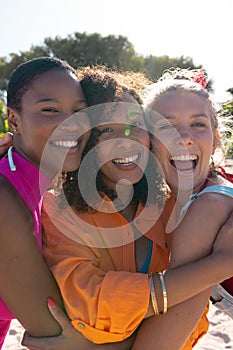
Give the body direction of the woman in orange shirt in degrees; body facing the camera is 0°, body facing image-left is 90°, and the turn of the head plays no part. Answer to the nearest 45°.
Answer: approximately 315°

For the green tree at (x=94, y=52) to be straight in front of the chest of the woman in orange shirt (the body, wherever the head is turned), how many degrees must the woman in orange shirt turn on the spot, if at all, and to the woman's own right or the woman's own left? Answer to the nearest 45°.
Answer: approximately 135° to the woman's own left
